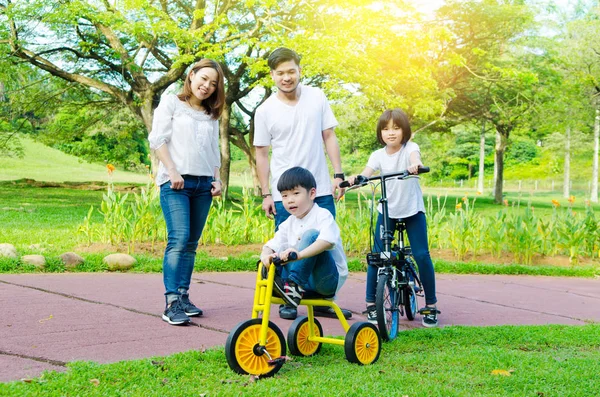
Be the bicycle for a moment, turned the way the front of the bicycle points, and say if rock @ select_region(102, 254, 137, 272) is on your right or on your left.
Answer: on your right

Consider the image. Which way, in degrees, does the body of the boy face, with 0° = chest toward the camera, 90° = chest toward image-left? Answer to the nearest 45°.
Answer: approximately 45°

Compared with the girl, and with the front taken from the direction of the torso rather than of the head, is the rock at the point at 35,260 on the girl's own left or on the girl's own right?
on the girl's own right

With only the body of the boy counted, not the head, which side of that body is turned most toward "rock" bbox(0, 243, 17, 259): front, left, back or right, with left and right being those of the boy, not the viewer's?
right

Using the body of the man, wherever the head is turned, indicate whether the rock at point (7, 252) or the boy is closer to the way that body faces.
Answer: the boy

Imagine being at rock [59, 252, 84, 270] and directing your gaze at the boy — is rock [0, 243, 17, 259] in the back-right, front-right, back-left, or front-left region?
back-right

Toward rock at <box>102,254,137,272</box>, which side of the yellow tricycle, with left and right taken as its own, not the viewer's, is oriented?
right

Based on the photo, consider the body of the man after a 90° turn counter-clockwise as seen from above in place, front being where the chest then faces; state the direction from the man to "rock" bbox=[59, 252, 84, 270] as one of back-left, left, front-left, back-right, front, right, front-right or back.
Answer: back-left

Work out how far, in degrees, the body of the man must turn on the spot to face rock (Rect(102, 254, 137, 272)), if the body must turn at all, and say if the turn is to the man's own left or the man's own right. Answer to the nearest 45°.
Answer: approximately 135° to the man's own right

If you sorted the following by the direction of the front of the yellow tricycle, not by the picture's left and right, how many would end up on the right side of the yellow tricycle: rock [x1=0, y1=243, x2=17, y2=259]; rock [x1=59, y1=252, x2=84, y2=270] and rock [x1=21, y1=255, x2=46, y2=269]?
3
